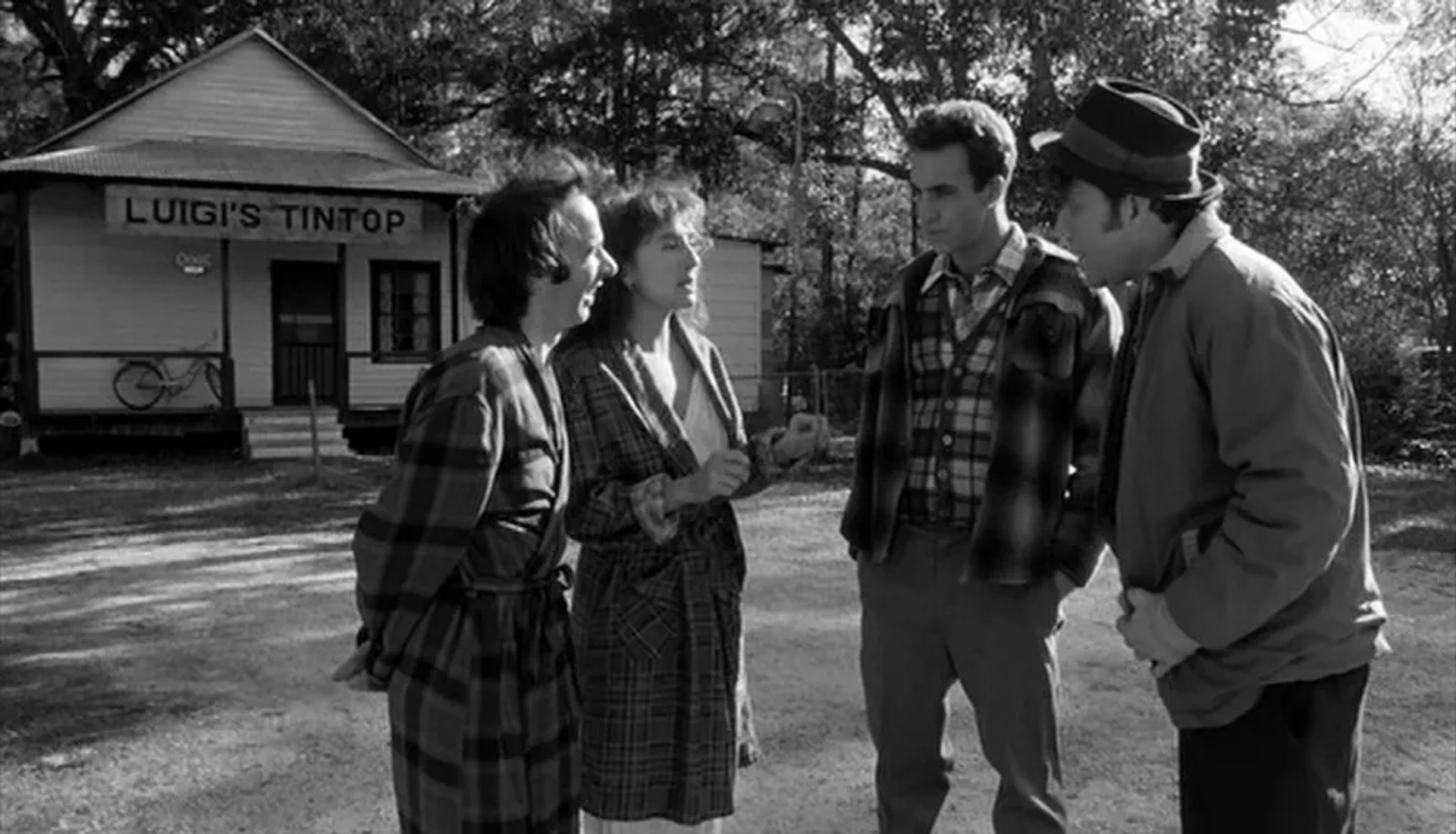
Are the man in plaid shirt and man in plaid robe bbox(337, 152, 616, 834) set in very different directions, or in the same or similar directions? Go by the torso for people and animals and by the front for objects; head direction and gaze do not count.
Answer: very different directions

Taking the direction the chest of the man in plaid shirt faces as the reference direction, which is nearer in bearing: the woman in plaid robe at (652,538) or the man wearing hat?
the woman in plaid robe

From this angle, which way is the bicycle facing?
to the viewer's right

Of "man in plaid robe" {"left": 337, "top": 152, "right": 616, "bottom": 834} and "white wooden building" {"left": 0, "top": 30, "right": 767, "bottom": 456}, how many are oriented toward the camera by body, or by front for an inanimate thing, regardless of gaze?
1

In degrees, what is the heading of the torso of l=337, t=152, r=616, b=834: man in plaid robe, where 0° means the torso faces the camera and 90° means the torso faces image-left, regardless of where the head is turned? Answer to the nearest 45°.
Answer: approximately 270°

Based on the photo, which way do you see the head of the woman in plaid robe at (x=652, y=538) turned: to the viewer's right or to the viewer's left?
to the viewer's right

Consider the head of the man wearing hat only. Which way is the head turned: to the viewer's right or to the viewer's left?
to the viewer's left

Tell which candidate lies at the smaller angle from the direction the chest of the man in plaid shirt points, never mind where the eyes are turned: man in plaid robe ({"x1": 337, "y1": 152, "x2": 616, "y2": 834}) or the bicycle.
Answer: the man in plaid robe

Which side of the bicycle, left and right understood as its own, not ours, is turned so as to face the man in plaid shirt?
right

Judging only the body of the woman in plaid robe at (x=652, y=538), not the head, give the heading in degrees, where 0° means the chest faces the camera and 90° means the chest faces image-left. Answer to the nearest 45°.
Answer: approximately 315°

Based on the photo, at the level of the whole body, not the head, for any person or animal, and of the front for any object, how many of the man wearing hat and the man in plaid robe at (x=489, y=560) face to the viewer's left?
1

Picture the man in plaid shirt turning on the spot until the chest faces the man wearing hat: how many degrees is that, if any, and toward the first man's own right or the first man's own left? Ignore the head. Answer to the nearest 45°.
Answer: approximately 90° to the first man's own left
